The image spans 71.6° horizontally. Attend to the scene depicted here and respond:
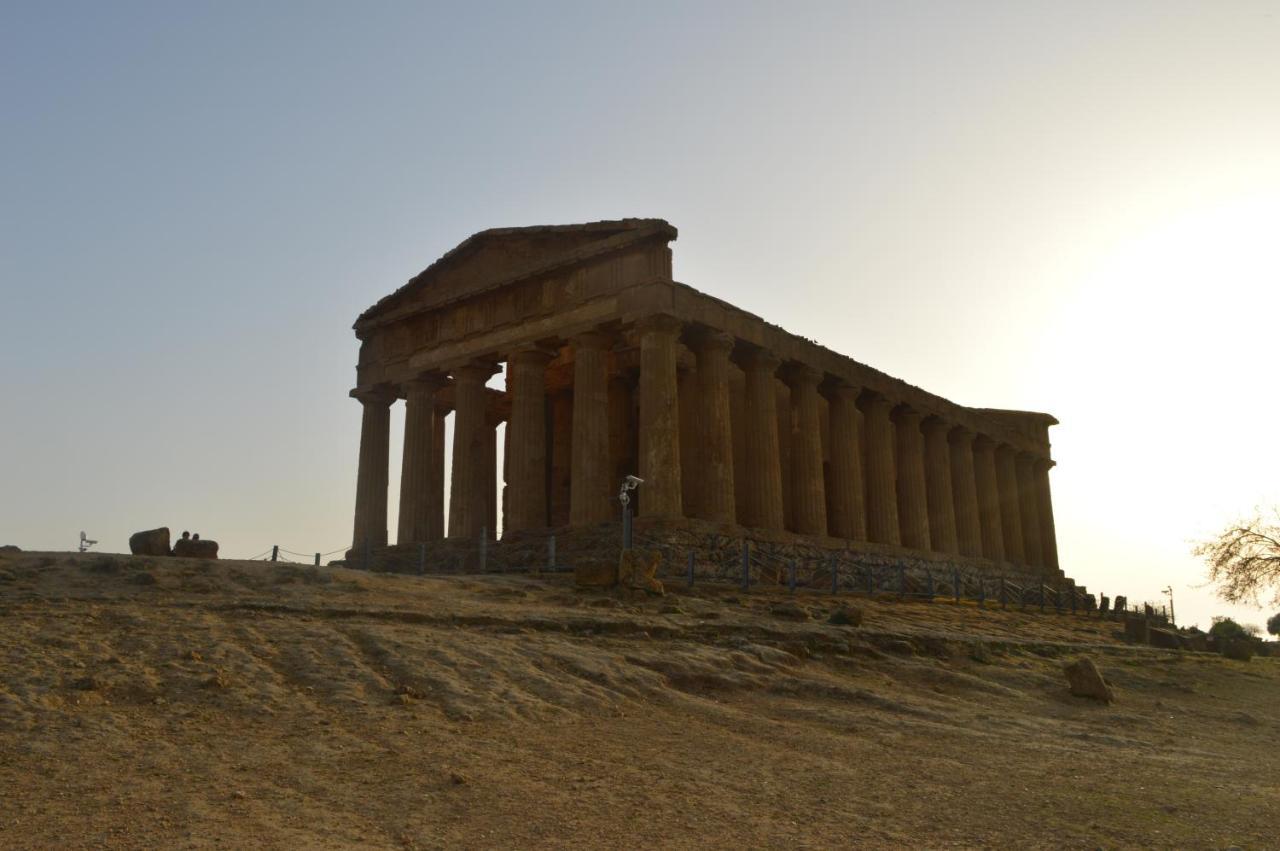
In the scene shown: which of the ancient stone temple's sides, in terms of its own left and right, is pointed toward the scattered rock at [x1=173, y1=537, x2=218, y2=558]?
front

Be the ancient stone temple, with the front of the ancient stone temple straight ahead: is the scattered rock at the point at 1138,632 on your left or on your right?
on your left

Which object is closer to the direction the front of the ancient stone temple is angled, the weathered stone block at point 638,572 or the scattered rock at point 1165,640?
the weathered stone block

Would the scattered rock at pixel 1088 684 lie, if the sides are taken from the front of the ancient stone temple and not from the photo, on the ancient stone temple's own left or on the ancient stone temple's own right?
on the ancient stone temple's own left

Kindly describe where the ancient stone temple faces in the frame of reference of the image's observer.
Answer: facing the viewer and to the left of the viewer

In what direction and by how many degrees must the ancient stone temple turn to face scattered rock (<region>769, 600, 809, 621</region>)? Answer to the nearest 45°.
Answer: approximately 45° to its left

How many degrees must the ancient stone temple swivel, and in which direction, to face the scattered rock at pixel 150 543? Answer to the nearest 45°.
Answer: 0° — it already faces it
